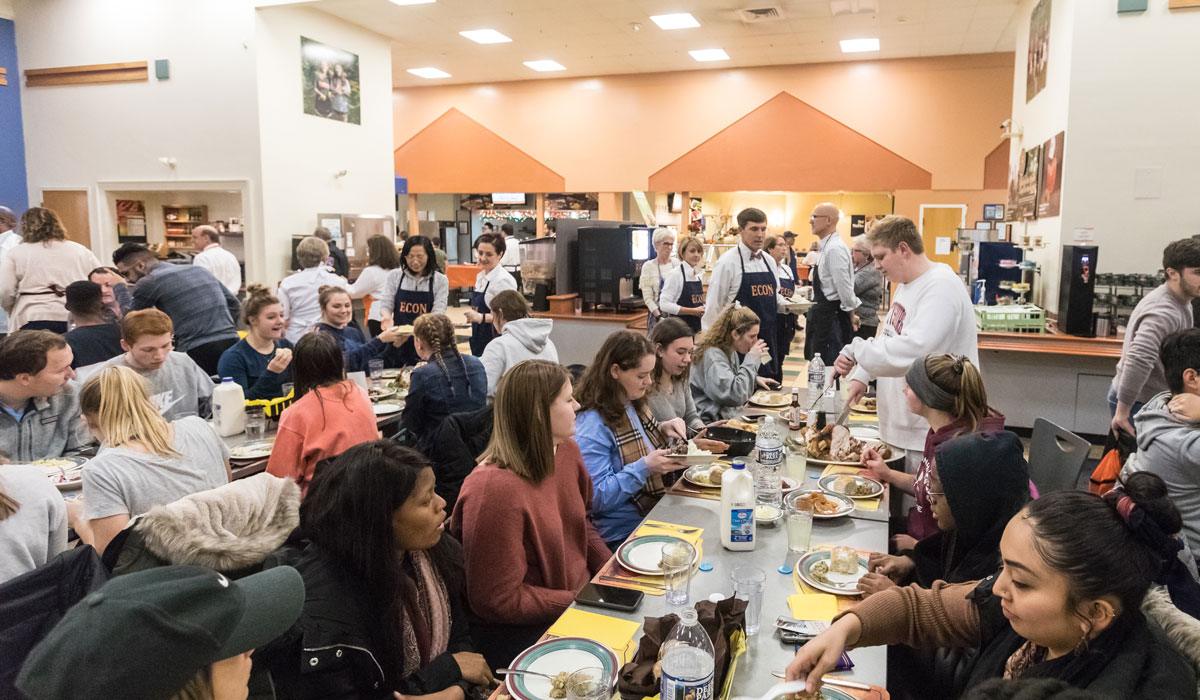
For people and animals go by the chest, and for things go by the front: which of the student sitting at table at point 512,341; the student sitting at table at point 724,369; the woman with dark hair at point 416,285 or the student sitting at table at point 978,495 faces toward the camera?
the woman with dark hair

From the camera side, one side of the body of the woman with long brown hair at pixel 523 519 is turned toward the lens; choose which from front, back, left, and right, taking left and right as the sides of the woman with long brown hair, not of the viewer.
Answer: right

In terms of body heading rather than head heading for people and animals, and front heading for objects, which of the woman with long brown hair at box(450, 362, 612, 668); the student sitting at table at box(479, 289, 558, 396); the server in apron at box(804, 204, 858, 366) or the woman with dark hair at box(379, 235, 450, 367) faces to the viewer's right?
the woman with long brown hair

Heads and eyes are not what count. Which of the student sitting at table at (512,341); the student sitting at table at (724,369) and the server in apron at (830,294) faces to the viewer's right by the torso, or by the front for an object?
the student sitting at table at (724,369)

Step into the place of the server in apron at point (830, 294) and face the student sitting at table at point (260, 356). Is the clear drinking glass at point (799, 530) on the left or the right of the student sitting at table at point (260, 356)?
left

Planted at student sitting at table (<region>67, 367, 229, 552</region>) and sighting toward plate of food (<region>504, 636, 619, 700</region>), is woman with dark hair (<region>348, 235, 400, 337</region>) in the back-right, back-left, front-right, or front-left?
back-left

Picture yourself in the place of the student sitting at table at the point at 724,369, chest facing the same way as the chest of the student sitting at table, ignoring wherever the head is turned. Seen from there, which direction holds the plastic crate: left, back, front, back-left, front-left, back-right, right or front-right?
front-left

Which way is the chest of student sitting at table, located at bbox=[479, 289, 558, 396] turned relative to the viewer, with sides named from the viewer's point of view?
facing away from the viewer and to the left of the viewer

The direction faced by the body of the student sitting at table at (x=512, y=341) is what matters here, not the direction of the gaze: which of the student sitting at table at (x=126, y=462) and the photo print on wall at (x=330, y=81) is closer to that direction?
the photo print on wall
